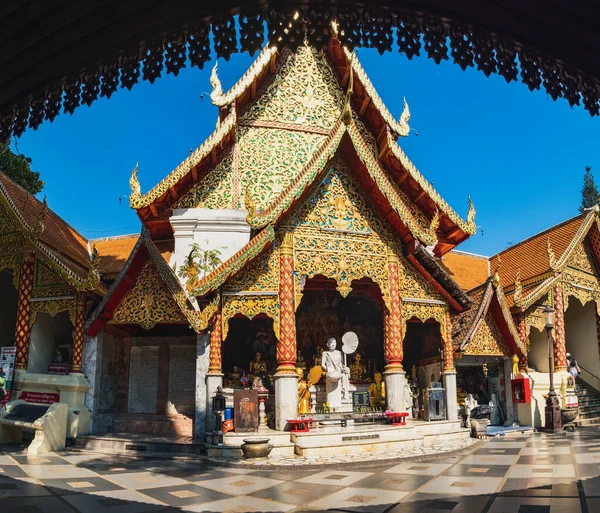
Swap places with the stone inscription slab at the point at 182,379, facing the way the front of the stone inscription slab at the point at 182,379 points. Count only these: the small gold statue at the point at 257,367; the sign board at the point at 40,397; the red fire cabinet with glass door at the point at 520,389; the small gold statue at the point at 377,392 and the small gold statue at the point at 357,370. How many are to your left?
4

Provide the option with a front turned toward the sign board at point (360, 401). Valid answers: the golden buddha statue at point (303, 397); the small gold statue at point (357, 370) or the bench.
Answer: the small gold statue

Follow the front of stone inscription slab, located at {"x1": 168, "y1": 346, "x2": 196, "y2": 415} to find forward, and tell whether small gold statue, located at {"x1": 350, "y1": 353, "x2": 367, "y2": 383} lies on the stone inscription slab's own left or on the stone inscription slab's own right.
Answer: on the stone inscription slab's own left

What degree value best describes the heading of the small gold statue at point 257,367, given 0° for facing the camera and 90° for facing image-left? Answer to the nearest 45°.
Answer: approximately 0°

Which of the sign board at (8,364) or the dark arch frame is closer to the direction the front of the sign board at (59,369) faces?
the dark arch frame

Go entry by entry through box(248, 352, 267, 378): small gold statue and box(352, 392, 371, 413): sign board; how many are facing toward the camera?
2

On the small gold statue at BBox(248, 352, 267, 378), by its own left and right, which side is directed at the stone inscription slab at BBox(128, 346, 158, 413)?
right
